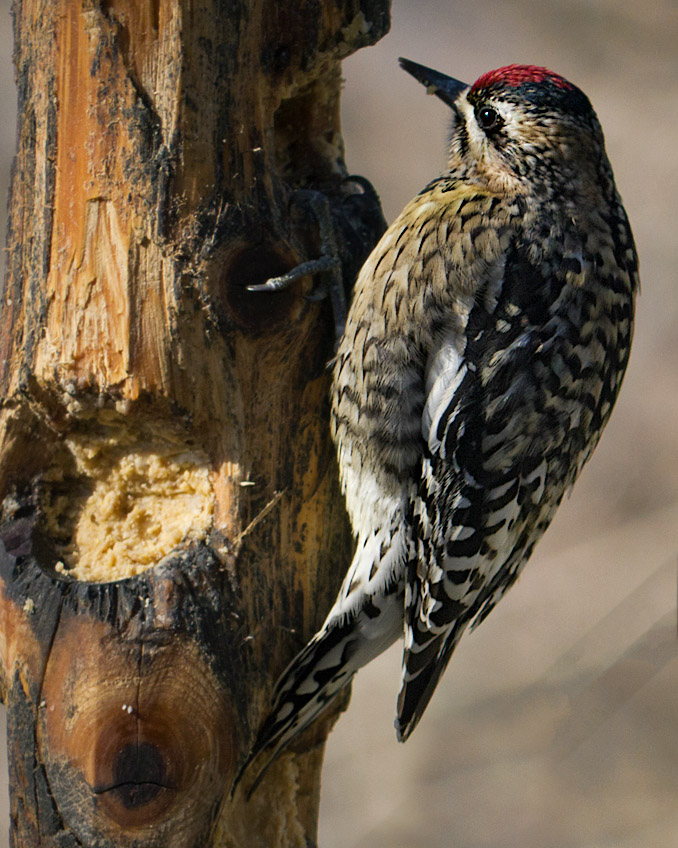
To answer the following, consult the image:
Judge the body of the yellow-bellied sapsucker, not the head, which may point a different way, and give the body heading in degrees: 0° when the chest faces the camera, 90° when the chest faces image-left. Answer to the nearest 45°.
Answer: approximately 90°
